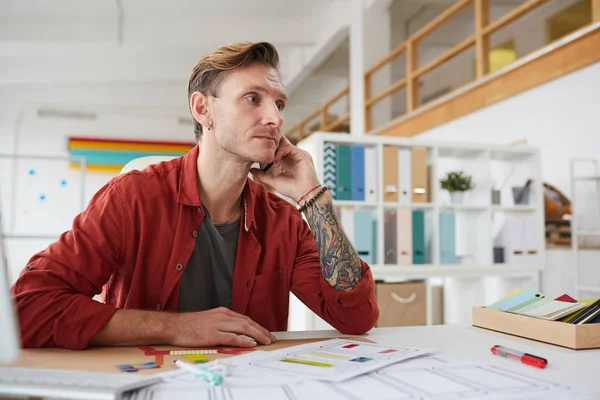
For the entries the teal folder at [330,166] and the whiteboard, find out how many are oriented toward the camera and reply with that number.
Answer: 2

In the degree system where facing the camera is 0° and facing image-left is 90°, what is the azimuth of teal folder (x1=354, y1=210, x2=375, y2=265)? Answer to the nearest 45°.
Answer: approximately 0°

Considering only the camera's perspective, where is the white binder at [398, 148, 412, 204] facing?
facing the viewer

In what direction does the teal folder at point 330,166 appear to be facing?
toward the camera

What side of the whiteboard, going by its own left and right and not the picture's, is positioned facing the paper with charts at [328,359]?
front

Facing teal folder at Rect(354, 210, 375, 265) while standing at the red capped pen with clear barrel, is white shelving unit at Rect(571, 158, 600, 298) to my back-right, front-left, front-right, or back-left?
front-right

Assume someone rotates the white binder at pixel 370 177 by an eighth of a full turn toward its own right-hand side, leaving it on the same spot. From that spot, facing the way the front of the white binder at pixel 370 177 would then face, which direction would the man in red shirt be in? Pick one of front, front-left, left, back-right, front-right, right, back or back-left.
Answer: front-left

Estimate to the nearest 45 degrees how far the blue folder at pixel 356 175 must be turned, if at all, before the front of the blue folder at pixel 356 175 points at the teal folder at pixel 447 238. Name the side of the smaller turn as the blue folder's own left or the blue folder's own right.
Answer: approximately 135° to the blue folder's own left

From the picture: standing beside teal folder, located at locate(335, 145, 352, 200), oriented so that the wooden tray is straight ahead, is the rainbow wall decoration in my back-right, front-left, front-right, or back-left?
back-right

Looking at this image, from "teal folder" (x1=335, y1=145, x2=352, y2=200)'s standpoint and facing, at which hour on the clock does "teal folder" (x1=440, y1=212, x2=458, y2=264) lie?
"teal folder" (x1=440, y1=212, x2=458, y2=264) is roughly at 8 o'clock from "teal folder" (x1=335, y1=145, x2=352, y2=200).

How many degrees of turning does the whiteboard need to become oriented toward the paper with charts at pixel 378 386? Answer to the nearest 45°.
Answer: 0° — it already faces it

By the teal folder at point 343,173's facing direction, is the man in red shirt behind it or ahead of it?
ahead

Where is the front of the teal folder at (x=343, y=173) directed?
toward the camera

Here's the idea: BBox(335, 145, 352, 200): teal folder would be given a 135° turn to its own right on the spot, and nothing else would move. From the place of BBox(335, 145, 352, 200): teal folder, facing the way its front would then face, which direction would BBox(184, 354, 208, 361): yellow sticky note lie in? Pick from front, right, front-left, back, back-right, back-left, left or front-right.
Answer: back-left

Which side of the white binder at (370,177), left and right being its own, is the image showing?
front
